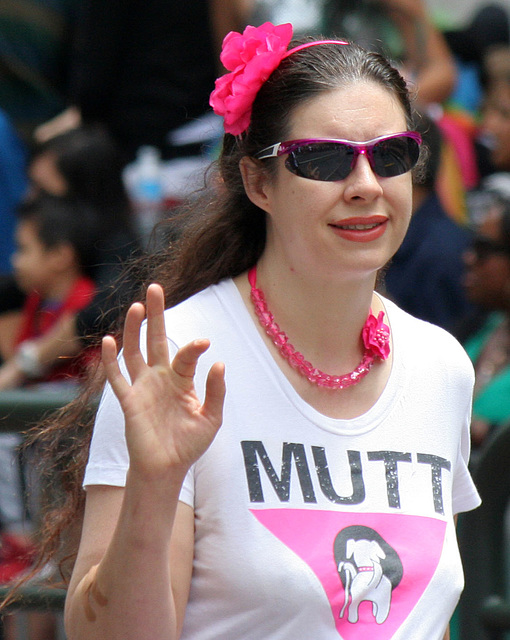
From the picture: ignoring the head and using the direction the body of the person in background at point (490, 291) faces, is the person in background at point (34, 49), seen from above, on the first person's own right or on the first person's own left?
on the first person's own right

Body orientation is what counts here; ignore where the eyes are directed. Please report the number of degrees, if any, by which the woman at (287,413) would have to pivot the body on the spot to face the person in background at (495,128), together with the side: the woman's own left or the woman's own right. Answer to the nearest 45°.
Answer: approximately 135° to the woman's own left

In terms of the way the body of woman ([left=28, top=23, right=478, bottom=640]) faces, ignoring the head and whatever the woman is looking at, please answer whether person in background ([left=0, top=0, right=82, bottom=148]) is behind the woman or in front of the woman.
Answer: behind

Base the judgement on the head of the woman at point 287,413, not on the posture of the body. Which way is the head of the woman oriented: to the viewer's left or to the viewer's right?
to the viewer's right
